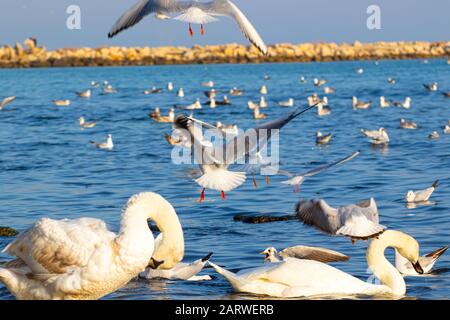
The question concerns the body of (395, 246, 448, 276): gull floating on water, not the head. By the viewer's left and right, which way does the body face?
facing to the left of the viewer

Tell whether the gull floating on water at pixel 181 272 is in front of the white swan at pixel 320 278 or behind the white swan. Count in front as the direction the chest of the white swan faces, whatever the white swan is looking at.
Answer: behind

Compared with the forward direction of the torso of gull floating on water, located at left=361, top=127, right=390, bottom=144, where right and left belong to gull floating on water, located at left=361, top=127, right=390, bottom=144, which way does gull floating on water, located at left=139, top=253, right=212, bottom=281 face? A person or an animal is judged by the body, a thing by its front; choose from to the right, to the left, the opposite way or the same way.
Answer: the opposite way

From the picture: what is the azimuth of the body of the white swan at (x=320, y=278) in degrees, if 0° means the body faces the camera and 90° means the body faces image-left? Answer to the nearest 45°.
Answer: approximately 270°

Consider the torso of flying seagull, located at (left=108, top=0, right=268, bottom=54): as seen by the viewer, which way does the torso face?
away from the camera

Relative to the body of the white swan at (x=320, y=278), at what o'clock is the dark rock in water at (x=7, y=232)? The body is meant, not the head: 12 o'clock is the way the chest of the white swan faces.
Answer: The dark rock in water is roughly at 7 o'clock from the white swan.

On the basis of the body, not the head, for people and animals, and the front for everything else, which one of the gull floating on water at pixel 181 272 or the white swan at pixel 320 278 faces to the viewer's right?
the white swan
